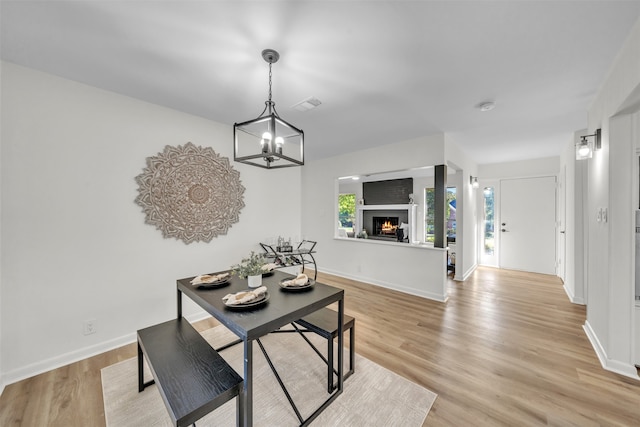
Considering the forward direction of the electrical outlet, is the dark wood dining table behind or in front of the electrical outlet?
in front

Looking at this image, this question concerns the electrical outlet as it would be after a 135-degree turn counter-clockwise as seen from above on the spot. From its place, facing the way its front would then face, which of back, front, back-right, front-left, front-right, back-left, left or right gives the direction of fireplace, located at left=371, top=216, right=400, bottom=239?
front-right

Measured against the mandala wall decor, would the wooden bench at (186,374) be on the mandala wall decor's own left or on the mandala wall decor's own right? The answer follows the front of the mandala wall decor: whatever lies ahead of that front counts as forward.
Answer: on the mandala wall decor's own right

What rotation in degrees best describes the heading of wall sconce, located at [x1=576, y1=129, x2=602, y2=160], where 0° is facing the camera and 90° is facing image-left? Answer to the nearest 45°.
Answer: approximately 90°

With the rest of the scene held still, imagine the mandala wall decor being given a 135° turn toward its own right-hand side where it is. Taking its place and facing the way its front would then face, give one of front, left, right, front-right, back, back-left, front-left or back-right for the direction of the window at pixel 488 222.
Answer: back

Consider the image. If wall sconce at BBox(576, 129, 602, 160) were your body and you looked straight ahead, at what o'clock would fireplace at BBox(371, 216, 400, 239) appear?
The fireplace is roughly at 1 o'clock from the wall sconce.

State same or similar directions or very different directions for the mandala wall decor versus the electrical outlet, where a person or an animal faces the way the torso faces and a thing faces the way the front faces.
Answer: same or similar directions

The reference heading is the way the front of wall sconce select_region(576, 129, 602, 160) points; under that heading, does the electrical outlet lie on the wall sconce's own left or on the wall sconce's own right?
on the wall sconce's own left

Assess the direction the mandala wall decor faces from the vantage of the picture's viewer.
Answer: facing the viewer and to the right of the viewer

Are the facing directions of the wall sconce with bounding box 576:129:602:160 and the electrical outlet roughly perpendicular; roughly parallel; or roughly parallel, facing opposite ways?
roughly parallel, facing opposite ways

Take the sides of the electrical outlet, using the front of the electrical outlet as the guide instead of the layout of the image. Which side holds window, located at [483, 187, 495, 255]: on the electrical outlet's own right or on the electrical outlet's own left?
on the electrical outlet's own left

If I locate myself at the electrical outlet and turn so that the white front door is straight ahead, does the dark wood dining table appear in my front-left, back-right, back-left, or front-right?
front-right

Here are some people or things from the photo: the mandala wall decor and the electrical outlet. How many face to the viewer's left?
0

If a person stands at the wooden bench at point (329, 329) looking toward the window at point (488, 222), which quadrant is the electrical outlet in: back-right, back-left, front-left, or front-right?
back-left

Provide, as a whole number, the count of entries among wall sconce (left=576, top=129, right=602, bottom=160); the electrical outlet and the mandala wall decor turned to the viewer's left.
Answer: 1
